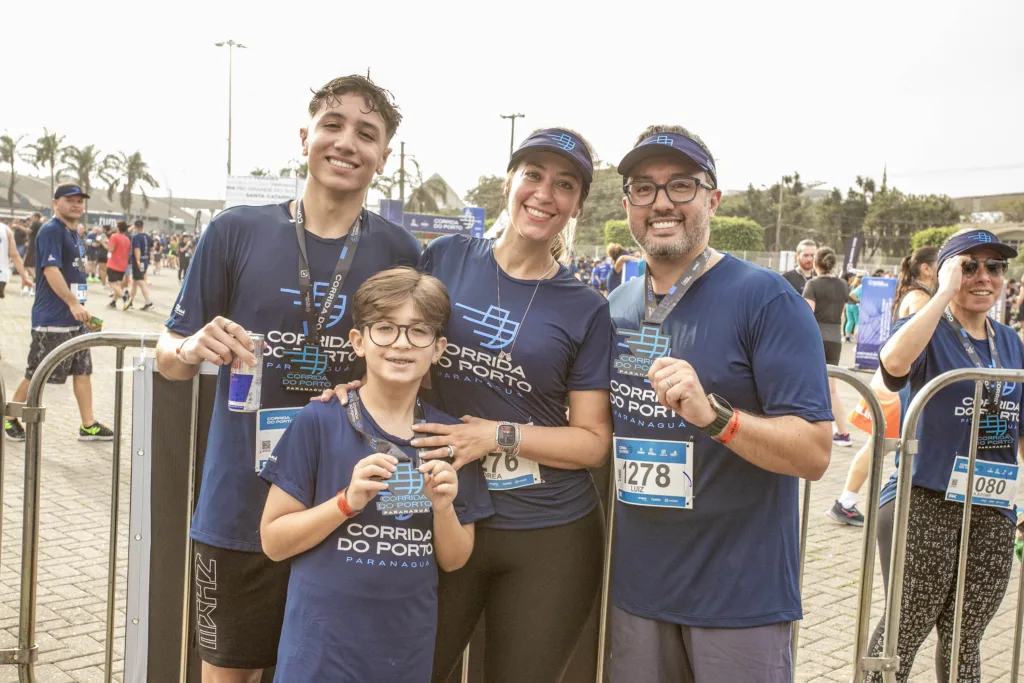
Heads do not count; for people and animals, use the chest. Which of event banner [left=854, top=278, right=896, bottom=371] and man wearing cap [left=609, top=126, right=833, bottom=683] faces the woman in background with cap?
the event banner

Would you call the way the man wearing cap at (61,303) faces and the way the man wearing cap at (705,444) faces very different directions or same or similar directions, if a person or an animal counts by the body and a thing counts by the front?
very different directions

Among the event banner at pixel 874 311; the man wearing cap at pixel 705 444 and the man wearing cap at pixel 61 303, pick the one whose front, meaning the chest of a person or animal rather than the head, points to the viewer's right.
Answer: the man wearing cap at pixel 61 303

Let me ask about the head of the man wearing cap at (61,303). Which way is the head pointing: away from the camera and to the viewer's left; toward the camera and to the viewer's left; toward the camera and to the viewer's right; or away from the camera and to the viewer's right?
toward the camera and to the viewer's right

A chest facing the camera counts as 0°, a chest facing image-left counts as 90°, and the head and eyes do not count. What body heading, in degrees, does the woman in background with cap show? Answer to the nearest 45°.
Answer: approximately 315°
